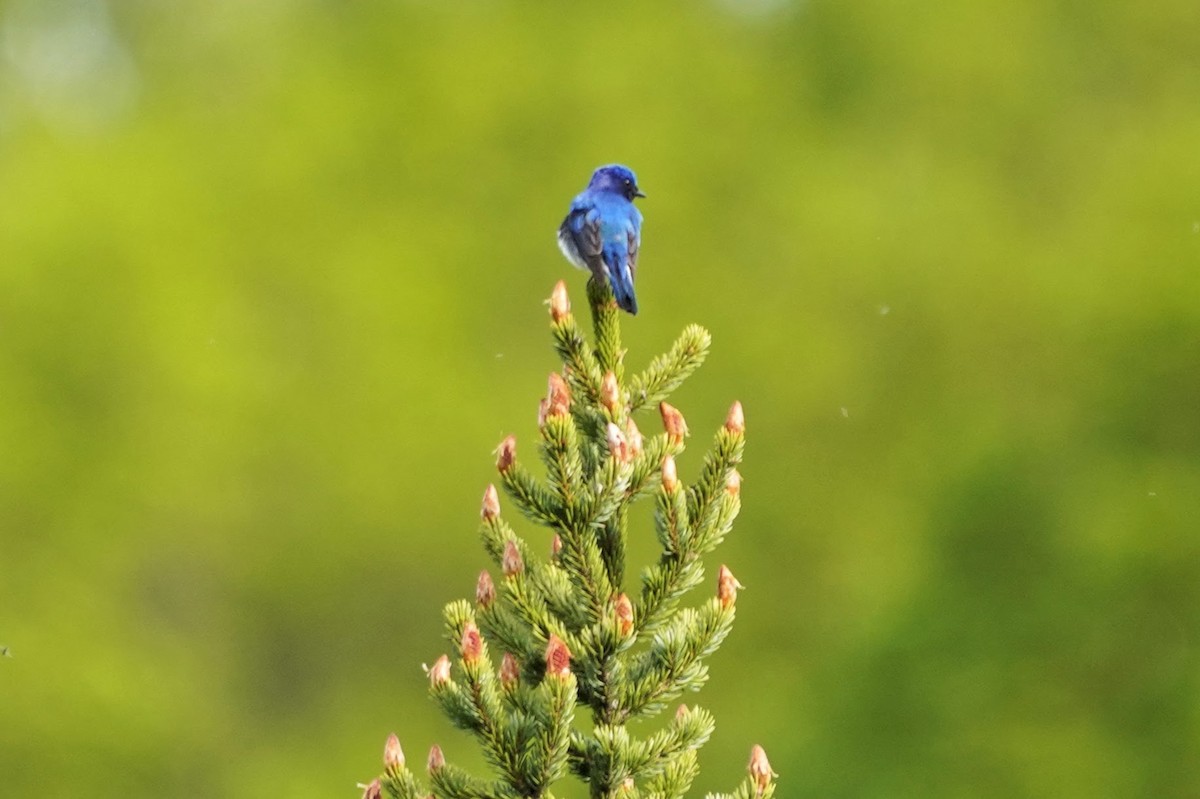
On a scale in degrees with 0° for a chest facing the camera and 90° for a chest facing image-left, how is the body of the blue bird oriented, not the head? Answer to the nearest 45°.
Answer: approximately 135°
